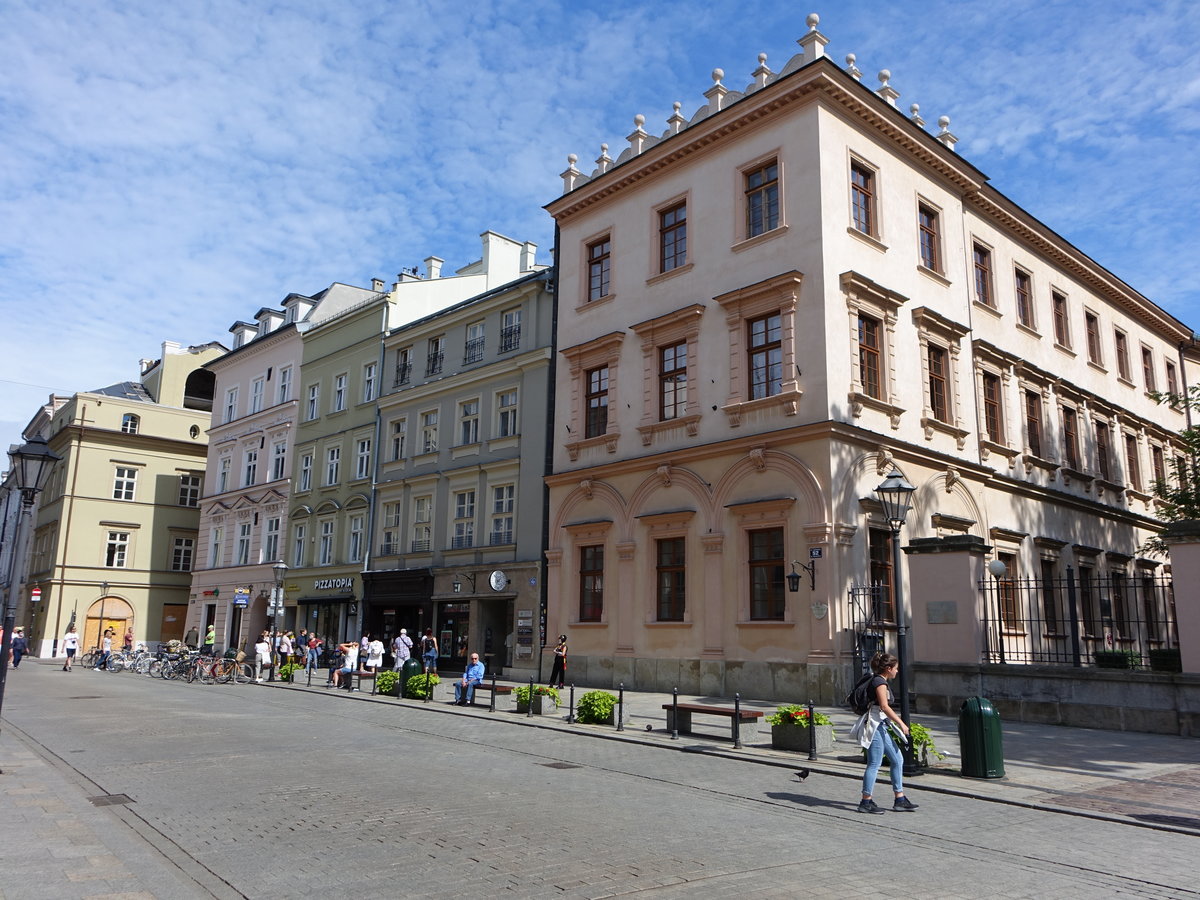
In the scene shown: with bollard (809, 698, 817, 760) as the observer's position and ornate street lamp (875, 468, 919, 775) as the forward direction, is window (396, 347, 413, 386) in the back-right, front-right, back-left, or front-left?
back-left

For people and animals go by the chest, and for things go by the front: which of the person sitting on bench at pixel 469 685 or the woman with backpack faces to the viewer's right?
the woman with backpack

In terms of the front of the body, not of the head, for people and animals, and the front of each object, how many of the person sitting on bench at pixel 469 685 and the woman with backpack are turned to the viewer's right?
1

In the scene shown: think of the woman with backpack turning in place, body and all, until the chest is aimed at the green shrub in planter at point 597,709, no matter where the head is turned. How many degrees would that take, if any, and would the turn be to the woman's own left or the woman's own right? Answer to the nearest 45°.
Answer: approximately 135° to the woman's own left

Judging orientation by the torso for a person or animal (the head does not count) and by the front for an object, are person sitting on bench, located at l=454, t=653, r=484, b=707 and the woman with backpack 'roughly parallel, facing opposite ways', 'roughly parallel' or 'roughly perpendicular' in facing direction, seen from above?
roughly perpendicular

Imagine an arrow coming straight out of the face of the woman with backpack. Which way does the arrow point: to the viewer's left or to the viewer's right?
to the viewer's right

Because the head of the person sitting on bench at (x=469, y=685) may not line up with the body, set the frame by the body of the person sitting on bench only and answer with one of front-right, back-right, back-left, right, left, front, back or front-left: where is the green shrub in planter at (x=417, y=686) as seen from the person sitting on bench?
right

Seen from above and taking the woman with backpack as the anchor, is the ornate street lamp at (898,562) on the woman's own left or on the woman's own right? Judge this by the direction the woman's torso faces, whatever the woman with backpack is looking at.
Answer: on the woman's own left

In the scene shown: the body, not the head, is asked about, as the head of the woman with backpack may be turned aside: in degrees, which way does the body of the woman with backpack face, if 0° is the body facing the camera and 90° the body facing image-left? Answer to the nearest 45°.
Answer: approximately 270°

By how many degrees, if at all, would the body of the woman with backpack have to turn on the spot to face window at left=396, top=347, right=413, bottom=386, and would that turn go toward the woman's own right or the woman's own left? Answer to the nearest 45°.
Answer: approximately 135° to the woman's own left

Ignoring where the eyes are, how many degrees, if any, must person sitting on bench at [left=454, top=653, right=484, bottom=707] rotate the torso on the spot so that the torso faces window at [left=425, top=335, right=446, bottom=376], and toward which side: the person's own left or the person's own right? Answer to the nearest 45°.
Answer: approximately 135° to the person's own right
